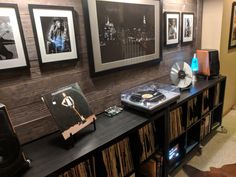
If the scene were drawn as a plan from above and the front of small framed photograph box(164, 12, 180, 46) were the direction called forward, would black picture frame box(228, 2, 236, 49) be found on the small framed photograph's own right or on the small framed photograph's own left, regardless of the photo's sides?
on the small framed photograph's own left

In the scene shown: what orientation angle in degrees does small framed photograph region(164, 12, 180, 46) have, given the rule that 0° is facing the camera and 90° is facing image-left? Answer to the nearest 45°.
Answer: approximately 315°

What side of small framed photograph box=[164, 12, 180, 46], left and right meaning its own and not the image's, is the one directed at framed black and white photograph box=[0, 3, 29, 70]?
right

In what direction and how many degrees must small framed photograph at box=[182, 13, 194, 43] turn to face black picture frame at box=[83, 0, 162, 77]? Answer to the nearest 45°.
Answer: approximately 90° to its right

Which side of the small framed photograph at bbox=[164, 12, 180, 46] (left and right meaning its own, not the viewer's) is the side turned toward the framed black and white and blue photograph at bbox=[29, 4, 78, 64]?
right
